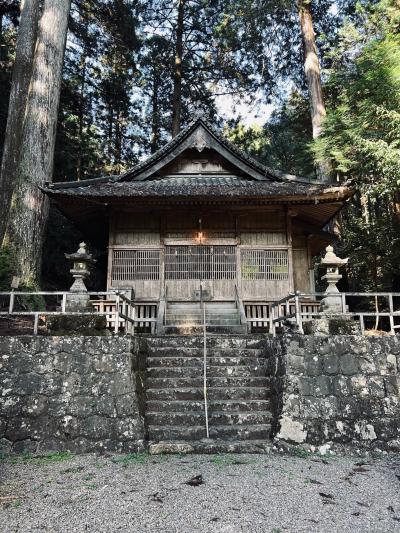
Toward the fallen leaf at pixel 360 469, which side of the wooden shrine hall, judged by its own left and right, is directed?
front

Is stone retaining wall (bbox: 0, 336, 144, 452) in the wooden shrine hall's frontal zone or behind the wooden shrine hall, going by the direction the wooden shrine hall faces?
frontal zone

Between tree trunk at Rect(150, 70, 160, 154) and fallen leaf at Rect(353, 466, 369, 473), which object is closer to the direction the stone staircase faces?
the fallen leaf

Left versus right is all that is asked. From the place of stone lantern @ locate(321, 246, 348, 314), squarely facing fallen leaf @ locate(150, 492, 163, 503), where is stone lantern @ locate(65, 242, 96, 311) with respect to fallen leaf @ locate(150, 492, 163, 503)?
right

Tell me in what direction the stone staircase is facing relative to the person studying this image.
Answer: facing the viewer

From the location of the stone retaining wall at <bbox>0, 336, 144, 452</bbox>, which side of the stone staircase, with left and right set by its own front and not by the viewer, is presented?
right

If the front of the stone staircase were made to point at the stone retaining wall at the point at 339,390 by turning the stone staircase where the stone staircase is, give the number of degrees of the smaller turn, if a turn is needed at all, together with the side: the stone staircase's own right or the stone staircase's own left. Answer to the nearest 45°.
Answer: approximately 90° to the stone staircase's own left

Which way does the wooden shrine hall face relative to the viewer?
toward the camera

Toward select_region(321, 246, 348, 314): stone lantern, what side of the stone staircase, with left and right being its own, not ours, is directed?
left

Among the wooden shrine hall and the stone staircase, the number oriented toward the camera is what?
2

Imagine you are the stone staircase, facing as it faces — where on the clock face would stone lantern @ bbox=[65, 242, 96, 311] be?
The stone lantern is roughly at 3 o'clock from the stone staircase.

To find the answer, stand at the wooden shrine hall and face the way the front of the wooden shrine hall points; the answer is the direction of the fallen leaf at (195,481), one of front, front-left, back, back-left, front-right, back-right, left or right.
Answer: front
